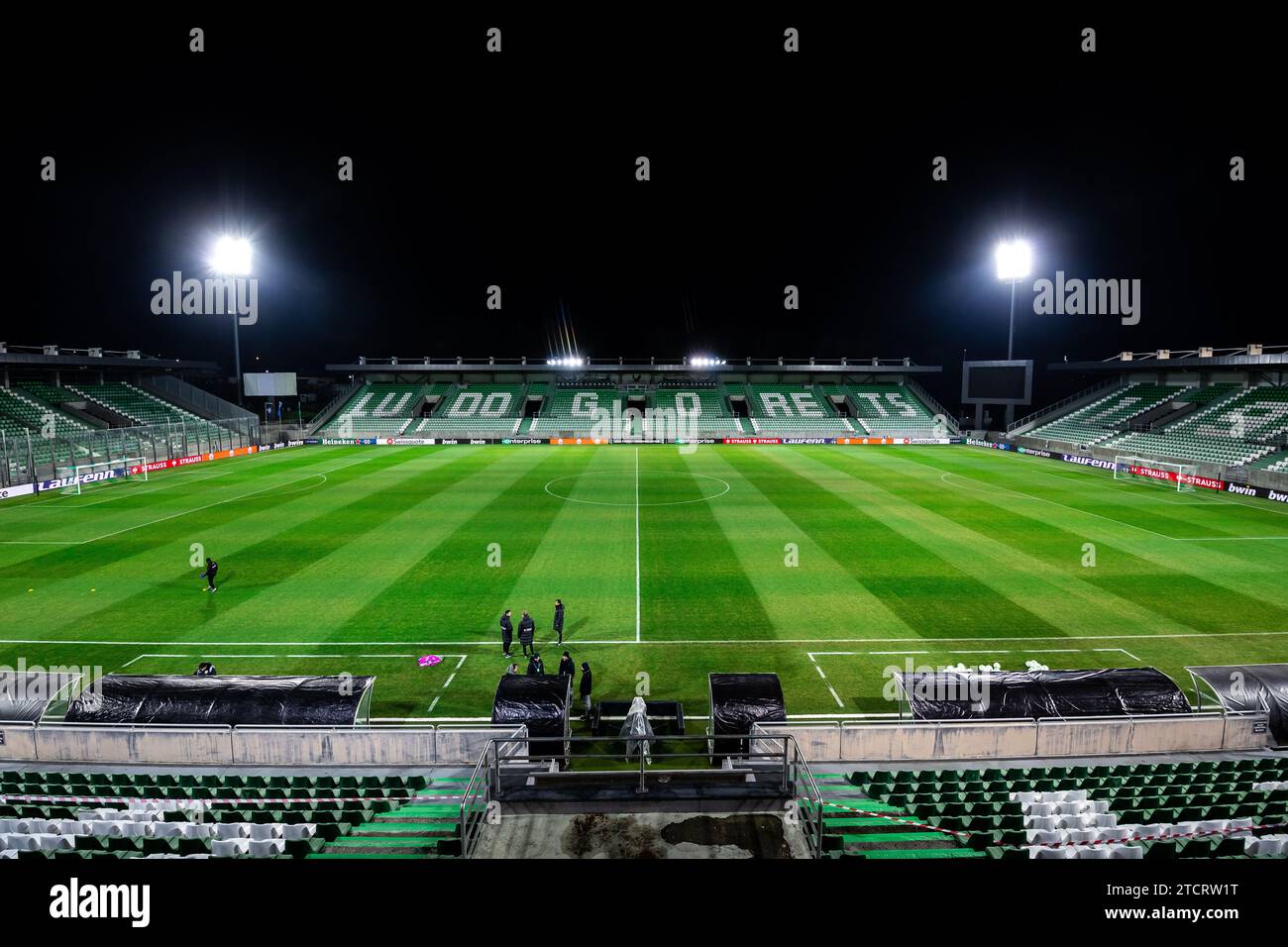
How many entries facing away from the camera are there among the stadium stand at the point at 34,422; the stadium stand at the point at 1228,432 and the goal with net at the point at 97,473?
0

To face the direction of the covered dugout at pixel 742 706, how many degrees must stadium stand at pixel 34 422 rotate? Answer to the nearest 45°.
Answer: approximately 45° to its right

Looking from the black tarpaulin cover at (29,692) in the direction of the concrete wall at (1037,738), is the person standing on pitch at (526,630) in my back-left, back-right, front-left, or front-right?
front-left

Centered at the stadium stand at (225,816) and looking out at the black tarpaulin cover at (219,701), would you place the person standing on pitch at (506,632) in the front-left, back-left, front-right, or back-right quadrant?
front-right

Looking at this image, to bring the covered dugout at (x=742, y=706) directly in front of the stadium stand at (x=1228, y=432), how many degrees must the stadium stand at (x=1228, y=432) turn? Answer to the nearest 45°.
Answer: approximately 45° to its left

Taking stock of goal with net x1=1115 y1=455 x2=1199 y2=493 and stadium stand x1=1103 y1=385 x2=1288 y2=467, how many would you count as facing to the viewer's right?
0

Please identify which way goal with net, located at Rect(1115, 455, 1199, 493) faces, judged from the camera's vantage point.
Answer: facing the viewer and to the left of the viewer

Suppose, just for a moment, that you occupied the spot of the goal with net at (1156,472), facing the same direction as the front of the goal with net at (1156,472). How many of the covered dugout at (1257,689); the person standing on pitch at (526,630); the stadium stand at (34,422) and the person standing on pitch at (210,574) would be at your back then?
0

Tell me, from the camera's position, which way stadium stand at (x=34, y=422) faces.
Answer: facing the viewer and to the right of the viewer

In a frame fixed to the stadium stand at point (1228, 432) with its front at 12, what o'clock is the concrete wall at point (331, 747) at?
The concrete wall is roughly at 11 o'clock from the stadium stand.

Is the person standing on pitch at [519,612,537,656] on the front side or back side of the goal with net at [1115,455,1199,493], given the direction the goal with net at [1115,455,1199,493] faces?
on the front side

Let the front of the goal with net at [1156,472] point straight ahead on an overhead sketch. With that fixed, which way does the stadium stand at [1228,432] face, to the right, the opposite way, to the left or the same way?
the same way

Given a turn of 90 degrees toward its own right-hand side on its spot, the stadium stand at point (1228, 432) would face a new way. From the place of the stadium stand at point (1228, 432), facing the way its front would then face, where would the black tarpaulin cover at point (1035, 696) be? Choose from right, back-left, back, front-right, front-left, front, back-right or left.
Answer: back-left

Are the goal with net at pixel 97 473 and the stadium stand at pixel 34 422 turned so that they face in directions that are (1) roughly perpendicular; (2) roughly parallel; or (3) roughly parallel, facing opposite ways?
roughly parallel

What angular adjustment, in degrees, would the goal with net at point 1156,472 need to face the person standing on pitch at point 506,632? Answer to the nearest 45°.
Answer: approximately 45° to its left

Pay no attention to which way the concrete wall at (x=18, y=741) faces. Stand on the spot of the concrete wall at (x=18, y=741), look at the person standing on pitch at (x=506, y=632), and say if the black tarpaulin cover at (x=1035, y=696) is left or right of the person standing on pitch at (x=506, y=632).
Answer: right

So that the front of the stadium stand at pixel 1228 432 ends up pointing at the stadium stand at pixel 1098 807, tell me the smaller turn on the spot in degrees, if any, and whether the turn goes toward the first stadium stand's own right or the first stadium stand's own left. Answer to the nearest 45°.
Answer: approximately 45° to the first stadium stand's own left

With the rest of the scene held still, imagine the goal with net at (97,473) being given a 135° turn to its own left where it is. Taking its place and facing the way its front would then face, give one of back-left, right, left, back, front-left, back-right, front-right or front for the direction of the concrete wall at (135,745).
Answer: back
